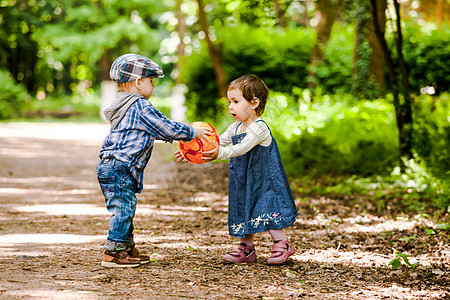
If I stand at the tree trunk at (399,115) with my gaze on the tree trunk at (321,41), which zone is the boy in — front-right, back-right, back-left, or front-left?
back-left

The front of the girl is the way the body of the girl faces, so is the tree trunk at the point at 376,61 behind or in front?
behind

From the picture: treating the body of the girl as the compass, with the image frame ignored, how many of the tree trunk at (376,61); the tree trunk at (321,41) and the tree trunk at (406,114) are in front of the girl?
0

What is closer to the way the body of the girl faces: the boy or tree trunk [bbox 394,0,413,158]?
the boy

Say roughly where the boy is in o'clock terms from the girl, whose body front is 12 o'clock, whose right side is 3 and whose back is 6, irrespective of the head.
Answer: The boy is roughly at 1 o'clock from the girl.

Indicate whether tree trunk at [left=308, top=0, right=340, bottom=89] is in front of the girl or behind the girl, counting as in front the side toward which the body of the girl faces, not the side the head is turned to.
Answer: behind

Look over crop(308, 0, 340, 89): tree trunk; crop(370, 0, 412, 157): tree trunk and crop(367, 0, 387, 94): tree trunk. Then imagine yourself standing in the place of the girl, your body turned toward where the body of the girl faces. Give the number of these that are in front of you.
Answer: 0

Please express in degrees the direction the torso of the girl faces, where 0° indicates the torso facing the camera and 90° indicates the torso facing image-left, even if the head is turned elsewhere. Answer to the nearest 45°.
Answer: approximately 45°

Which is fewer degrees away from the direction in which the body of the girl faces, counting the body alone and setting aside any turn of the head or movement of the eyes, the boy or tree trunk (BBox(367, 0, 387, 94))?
the boy

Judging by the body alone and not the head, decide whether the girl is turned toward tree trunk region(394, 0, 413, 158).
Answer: no
